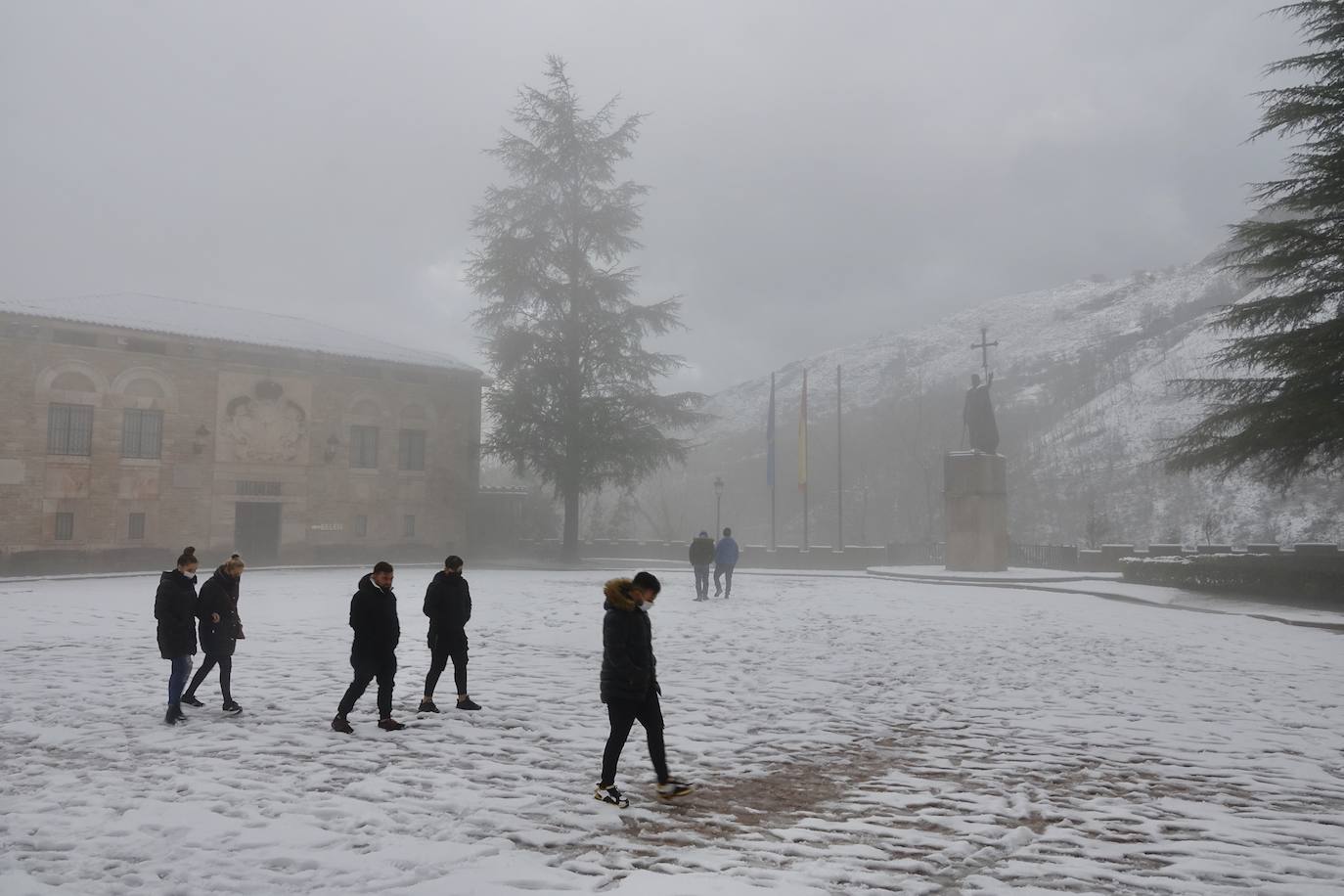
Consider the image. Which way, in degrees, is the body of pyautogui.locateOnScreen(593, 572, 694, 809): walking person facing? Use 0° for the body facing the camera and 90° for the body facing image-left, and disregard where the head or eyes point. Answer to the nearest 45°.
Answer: approximately 270°

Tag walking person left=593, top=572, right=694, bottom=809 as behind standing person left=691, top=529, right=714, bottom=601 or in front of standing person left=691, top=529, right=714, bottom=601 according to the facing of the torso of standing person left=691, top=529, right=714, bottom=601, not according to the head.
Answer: behind

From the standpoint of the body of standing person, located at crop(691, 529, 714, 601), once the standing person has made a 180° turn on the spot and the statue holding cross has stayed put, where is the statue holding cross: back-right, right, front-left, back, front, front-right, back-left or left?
back-left

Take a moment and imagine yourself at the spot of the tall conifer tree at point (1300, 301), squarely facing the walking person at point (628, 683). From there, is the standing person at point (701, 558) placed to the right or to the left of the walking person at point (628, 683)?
right

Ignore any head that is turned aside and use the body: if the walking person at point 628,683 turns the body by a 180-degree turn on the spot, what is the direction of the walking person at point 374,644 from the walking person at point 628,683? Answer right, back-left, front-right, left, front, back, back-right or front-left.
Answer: front-right

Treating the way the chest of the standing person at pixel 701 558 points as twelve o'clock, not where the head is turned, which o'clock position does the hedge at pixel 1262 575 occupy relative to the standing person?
The hedge is roughly at 3 o'clock from the standing person.

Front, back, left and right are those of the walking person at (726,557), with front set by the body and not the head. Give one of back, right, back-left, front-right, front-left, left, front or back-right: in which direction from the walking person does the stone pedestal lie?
front-right

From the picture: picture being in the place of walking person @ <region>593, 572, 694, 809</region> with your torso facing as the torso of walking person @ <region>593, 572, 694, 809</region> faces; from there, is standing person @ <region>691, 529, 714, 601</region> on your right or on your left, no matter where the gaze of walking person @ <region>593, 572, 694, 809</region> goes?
on your left

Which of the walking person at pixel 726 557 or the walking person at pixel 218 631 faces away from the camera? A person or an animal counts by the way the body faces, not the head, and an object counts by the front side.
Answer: the walking person at pixel 726 557

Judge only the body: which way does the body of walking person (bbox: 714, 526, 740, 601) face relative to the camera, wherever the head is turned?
away from the camera

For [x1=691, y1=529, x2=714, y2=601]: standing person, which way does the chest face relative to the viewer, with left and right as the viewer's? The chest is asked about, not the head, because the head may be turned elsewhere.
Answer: facing away from the viewer

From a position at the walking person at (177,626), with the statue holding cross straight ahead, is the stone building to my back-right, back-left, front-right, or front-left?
front-left

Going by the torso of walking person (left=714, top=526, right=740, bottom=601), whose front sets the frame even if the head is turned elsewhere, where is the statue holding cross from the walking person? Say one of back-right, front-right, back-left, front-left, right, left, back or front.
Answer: front-right
